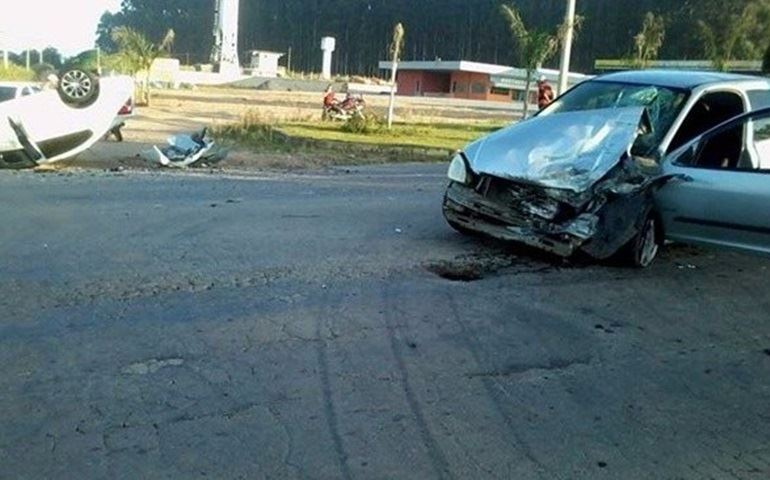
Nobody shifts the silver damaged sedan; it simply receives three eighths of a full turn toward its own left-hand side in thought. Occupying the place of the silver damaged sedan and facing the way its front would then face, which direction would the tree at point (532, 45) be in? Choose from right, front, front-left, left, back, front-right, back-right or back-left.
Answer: left

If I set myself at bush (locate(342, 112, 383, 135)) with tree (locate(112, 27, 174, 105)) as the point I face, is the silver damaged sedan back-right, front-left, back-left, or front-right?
back-left

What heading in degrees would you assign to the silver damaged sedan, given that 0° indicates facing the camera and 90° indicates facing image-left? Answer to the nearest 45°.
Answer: approximately 45°

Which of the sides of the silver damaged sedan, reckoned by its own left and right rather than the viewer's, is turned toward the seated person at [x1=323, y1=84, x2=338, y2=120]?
right

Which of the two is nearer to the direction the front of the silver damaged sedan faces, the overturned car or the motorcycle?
the overturned car

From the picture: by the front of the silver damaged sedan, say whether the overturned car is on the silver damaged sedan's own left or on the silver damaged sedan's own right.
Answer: on the silver damaged sedan's own right

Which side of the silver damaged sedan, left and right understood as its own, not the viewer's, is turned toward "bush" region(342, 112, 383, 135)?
right
